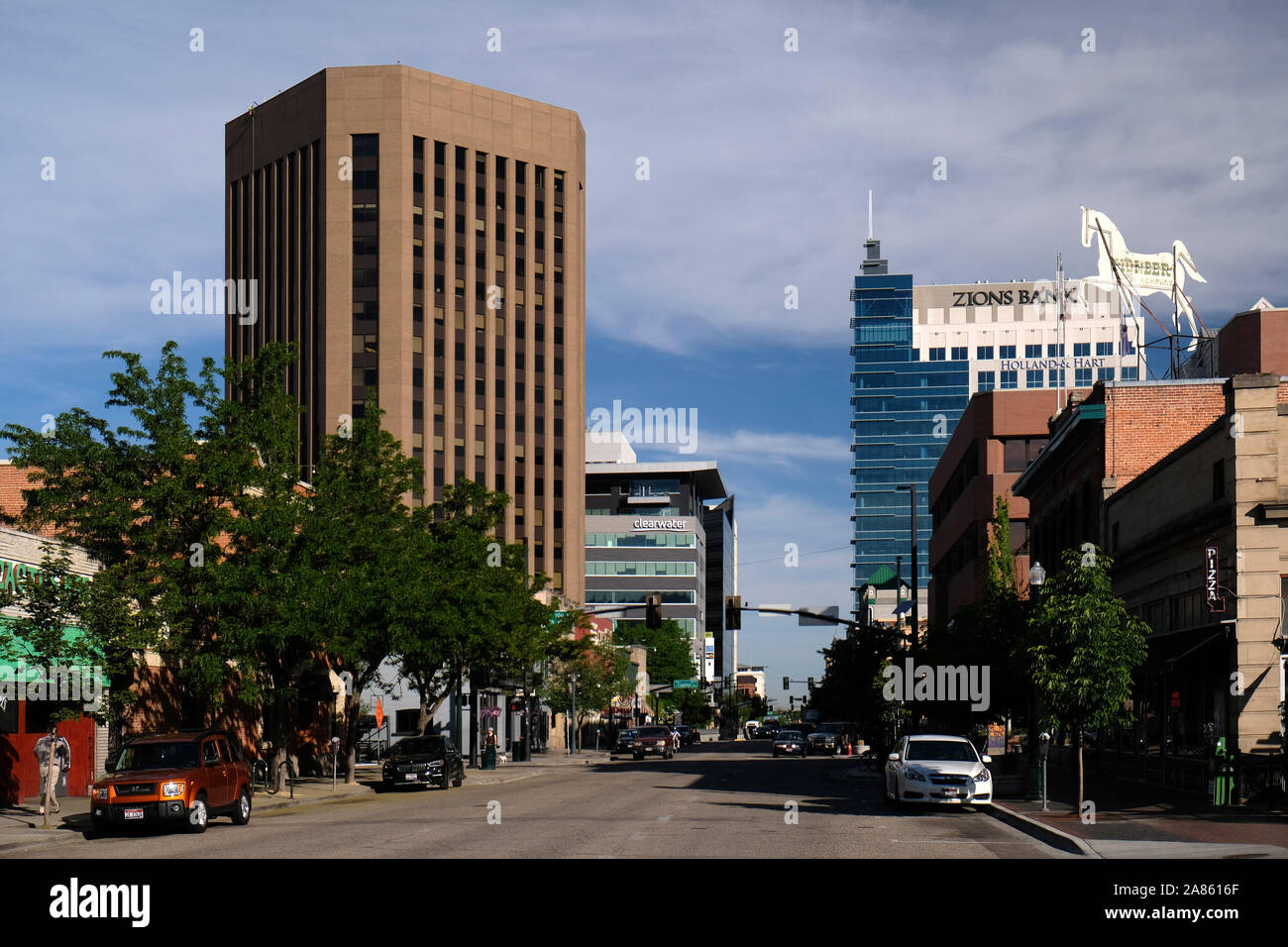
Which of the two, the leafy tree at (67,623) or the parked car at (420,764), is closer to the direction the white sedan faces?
the leafy tree

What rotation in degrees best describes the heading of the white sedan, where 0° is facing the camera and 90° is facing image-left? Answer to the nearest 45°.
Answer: approximately 0°

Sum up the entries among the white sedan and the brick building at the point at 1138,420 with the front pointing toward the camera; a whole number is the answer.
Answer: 1

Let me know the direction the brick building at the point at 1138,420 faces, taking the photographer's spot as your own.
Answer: facing to the left of the viewer

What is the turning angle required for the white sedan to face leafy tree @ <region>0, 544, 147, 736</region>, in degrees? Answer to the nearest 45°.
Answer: approximately 90° to its right

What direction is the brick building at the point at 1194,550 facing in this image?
to the viewer's left

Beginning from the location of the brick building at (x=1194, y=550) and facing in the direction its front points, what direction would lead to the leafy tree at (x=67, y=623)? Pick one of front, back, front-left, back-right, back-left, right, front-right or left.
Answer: front-left

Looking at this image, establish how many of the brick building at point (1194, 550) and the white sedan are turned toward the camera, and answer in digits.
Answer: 1
